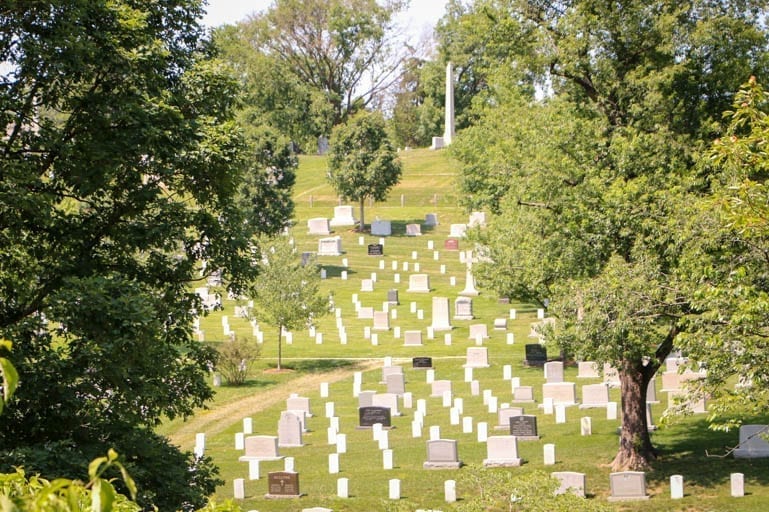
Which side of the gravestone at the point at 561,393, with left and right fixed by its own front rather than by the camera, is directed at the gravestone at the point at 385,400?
right

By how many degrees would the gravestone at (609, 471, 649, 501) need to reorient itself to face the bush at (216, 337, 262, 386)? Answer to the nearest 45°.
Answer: approximately 135° to its right

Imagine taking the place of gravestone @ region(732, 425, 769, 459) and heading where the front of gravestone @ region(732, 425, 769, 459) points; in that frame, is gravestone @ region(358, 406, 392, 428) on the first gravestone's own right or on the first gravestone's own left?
on the first gravestone's own right

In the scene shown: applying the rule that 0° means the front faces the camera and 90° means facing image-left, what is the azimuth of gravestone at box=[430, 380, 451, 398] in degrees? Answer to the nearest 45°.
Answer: approximately 0°

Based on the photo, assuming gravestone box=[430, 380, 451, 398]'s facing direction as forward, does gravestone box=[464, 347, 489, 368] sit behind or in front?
behind

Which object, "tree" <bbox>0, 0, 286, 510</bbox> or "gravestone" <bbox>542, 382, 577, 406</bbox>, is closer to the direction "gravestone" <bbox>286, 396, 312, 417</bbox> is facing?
the tree
